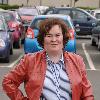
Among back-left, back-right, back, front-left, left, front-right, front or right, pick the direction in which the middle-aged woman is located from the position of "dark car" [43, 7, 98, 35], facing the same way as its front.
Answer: right

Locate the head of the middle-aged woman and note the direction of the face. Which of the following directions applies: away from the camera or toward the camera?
toward the camera

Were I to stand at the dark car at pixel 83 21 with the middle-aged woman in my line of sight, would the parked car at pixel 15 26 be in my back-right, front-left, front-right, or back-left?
front-right

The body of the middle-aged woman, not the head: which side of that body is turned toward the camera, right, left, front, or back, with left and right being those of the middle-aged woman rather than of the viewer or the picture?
front

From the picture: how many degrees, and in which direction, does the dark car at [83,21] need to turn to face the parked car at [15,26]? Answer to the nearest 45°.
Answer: approximately 135° to its right

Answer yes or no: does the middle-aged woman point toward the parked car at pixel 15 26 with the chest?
no

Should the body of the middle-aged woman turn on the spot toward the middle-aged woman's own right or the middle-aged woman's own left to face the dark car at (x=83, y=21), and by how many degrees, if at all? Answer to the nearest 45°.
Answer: approximately 180°
